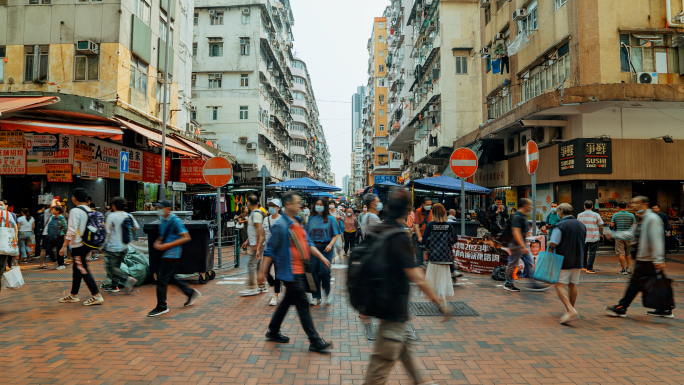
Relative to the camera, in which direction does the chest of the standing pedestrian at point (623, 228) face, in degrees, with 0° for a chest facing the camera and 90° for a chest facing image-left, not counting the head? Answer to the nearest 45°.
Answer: approximately 180°

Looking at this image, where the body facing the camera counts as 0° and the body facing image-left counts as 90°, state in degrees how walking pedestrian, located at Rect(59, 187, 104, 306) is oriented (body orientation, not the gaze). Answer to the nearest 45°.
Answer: approximately 90°

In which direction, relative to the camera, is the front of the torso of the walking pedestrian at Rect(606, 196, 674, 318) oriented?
to the viewer's left

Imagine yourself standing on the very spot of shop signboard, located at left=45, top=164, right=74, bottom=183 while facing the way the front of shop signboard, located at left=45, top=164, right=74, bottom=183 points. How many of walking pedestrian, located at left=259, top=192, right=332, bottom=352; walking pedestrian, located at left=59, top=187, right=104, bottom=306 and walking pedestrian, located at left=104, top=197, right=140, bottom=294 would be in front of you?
3

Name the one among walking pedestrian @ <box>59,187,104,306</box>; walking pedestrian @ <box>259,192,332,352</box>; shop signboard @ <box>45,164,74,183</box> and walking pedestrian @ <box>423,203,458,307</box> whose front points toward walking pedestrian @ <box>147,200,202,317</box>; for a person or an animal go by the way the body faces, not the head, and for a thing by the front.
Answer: the shop signboard

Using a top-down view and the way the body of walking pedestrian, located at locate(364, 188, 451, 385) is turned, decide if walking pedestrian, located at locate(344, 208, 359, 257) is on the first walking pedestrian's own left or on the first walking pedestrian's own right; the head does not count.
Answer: on the first walking pedestrian's own left
